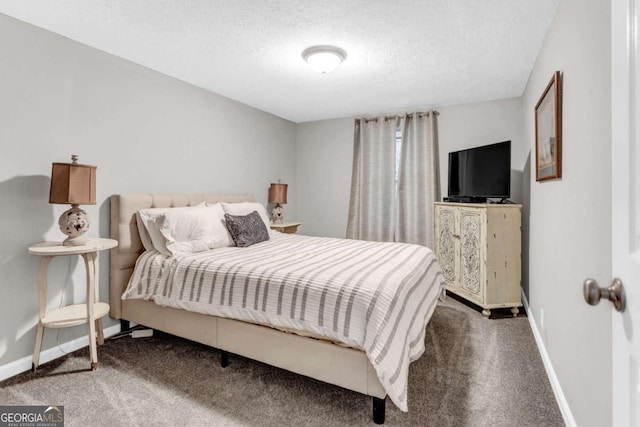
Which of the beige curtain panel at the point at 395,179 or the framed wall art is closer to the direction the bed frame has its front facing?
the framed wall art

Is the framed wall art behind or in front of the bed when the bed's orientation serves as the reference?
in front

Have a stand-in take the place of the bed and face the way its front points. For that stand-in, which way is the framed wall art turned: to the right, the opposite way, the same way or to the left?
the opposite way

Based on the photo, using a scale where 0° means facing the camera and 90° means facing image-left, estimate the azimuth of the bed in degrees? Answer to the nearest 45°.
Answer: approximately 315°

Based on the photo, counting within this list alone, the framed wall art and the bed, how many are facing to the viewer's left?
1

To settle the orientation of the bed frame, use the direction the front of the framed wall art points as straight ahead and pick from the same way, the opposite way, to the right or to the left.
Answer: the opposite way

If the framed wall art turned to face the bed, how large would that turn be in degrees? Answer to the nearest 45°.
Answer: approximately 45° to its left

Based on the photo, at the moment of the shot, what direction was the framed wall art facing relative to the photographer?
facing to the left of the viewer

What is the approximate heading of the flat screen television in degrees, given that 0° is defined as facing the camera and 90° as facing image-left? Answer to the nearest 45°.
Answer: approximately 45°

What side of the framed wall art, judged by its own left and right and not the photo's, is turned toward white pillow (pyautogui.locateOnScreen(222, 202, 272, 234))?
front

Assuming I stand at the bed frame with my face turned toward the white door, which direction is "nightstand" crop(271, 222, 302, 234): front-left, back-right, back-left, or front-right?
back-left

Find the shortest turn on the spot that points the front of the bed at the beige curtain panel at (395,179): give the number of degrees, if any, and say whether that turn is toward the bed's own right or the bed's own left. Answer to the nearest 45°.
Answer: approximately 90° to the bed's own left
